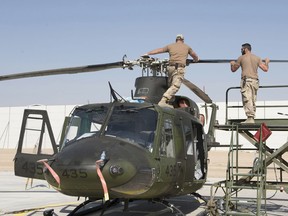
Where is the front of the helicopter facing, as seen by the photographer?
facing the viewer and to the left of the viewer
